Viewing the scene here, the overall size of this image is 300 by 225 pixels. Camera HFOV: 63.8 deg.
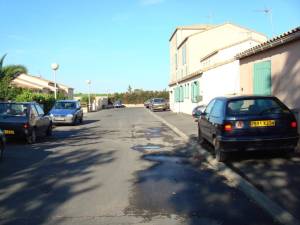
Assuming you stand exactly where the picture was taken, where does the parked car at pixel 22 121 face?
facing away from the viewer and to the right of the viewer

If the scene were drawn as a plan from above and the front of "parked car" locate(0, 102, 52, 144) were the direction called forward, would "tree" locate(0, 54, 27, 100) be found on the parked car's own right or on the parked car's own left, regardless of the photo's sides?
on the parked car's own left

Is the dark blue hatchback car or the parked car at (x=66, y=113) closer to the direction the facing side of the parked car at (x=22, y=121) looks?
the parked car

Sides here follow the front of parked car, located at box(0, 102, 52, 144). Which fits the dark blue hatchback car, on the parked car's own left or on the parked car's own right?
on the parked car's own right

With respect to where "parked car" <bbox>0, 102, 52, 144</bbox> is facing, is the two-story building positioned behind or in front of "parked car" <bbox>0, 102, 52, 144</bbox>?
in front

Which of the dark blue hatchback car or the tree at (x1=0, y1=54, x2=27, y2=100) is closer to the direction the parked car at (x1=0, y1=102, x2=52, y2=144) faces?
the tree
